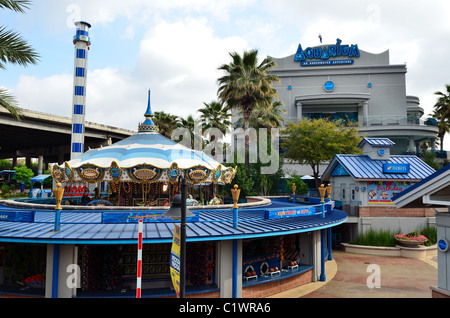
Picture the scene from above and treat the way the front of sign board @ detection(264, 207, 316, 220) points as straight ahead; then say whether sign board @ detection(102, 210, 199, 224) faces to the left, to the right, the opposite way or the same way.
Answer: the same way

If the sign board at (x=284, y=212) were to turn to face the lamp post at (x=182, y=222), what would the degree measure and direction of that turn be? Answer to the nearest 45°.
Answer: approximately 45° to its right

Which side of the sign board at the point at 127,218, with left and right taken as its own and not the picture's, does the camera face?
front

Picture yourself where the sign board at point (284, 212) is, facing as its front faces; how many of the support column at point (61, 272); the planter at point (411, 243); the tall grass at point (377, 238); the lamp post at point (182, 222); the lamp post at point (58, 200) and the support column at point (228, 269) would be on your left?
2

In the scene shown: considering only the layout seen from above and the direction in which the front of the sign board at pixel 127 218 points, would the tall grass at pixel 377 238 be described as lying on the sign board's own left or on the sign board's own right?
on the sign board's own left

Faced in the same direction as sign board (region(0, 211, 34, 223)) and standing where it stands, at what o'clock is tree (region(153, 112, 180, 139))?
The tree is roughly at 7 o'clock from the sign board.

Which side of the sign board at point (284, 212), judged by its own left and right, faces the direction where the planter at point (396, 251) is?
left

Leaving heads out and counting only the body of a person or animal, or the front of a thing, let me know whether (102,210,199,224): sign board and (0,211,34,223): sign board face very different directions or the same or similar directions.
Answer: same or similar directions

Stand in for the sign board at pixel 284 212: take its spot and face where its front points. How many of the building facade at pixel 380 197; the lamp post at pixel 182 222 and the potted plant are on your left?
2

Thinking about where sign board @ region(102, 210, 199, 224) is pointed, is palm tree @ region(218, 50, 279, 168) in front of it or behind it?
behind

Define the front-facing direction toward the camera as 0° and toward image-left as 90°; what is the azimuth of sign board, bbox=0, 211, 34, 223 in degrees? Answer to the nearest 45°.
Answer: approximately 0°

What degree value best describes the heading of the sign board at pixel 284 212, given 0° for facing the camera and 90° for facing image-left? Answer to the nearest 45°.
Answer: approximately 315°

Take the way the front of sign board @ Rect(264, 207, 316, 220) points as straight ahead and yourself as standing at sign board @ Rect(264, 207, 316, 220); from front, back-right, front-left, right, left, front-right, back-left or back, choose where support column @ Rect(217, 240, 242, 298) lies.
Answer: right

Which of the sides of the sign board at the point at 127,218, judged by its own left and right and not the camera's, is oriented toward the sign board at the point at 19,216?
right

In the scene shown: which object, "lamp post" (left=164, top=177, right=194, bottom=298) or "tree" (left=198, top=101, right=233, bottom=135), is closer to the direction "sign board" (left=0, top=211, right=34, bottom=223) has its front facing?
the lamp post
